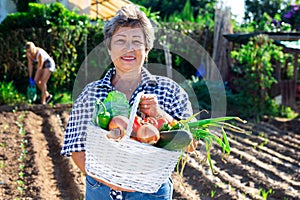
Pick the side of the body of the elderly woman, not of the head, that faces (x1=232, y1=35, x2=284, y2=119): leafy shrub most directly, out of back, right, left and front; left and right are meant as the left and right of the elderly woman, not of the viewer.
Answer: back

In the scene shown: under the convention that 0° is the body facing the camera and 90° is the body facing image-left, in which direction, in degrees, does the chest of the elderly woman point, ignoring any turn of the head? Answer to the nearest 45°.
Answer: approximately 0°

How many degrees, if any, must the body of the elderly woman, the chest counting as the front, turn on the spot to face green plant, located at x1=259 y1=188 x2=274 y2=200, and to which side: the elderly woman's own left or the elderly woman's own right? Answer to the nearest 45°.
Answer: approximately 135° to the elderly woman's own left

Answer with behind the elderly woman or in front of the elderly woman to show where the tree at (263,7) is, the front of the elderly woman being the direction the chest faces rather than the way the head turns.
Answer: behind
